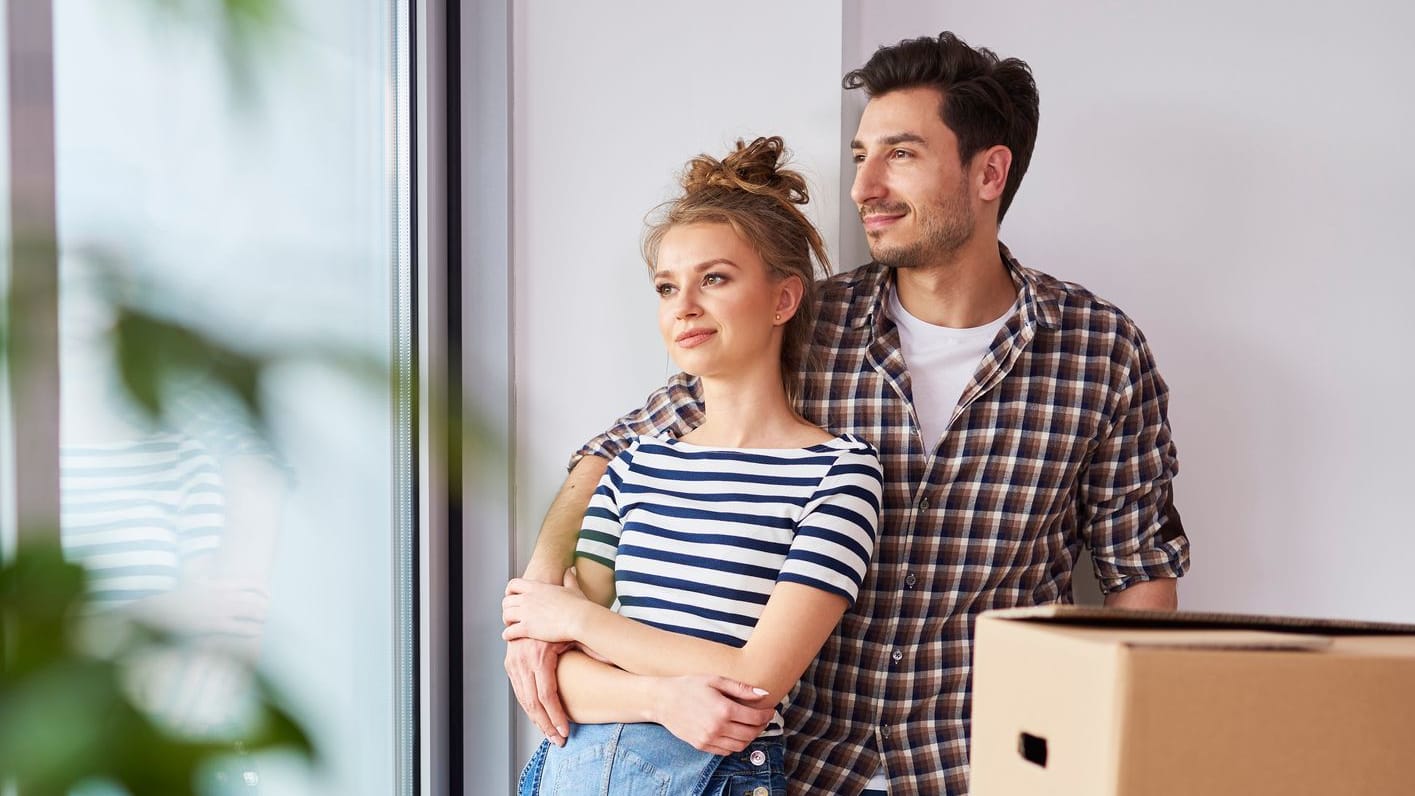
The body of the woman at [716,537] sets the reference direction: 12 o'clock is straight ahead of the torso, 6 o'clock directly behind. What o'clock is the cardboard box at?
The cardboard box is roughly at 10 o'clock from the woman.

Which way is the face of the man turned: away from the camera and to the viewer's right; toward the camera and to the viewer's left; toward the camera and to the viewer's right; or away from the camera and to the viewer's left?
toward the camera and to the viewer's left

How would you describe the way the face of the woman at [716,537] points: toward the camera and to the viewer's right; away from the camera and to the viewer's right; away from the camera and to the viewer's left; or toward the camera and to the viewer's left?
toward the camera and to the viewer's left

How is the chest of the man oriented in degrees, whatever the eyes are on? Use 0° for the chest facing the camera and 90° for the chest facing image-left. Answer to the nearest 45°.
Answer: approximately 45°

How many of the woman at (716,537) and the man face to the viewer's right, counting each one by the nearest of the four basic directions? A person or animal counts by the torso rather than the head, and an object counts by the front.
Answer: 0

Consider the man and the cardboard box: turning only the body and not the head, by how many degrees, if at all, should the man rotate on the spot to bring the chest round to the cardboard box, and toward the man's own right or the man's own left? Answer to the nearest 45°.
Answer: approximately 45° to the man's own left

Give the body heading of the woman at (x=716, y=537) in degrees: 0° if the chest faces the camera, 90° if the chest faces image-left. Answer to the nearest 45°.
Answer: approximately 45°
